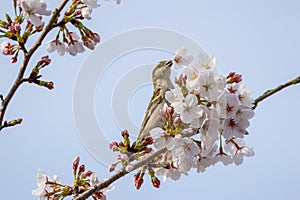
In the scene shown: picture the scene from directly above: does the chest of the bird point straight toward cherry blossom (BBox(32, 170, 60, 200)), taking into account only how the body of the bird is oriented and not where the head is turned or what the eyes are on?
no

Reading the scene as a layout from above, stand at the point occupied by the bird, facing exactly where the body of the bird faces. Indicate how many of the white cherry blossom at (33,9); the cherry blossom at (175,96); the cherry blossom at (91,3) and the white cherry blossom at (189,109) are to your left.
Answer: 0

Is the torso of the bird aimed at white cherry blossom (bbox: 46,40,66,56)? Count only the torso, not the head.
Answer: no

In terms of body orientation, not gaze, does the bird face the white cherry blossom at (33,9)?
no

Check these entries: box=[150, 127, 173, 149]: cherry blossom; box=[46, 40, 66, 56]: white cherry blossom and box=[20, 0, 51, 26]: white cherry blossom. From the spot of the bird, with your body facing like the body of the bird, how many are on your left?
0

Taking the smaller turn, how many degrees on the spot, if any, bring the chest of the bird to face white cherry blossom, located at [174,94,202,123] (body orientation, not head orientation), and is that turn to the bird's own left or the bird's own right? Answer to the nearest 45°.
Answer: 0° — it already faces it

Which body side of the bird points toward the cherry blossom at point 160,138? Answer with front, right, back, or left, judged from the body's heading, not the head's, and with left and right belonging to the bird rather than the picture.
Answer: right

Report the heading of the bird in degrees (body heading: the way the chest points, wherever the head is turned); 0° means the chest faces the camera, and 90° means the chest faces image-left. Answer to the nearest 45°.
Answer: approximately 270°
